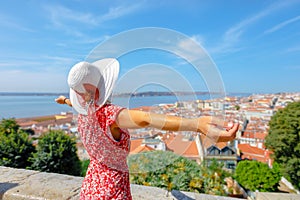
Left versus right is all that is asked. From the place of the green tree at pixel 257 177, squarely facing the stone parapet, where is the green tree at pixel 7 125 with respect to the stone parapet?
right

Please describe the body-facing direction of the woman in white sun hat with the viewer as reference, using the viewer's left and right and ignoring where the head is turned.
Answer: facing away from the viewer and to the right of the viewer

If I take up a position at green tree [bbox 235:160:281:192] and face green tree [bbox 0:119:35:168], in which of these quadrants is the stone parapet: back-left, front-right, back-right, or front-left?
front-left

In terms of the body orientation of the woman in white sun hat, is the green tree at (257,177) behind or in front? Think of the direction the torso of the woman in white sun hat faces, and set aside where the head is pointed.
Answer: in front

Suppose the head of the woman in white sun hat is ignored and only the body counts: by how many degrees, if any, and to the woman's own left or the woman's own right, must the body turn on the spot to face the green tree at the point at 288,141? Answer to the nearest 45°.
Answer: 0° — they already face it

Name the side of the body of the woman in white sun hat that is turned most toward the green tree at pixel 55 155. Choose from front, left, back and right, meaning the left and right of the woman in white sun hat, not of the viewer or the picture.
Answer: left

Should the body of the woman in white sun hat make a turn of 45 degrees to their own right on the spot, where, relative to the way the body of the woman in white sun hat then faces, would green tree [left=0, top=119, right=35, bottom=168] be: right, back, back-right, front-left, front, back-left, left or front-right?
back-left

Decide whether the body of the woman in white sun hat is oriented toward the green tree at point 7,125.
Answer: no
